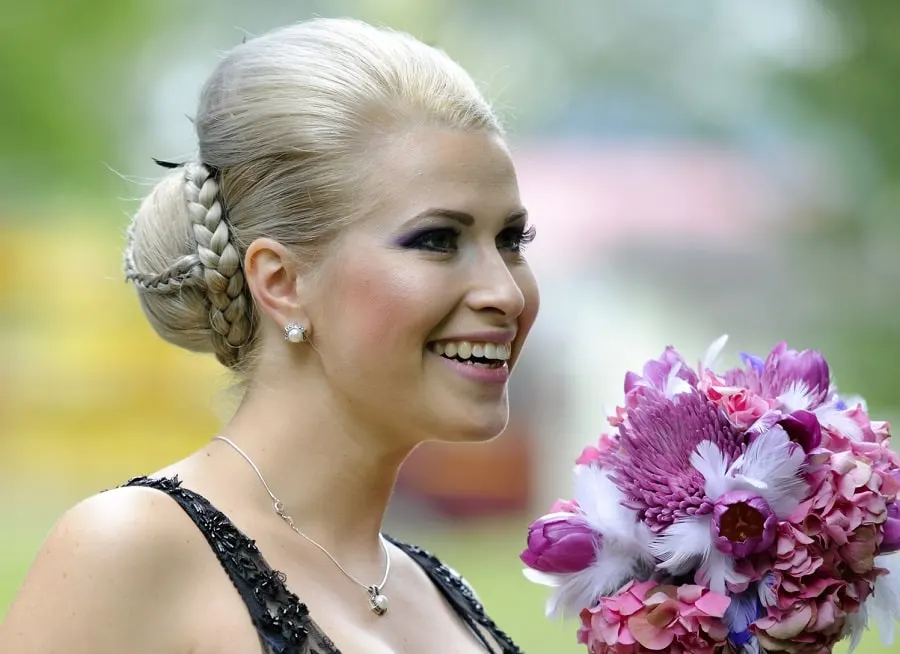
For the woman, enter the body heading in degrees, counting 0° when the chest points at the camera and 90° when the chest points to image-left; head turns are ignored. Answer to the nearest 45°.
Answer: approximately 315°

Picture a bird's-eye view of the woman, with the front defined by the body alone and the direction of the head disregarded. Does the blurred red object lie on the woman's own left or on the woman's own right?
on the woman's own left
